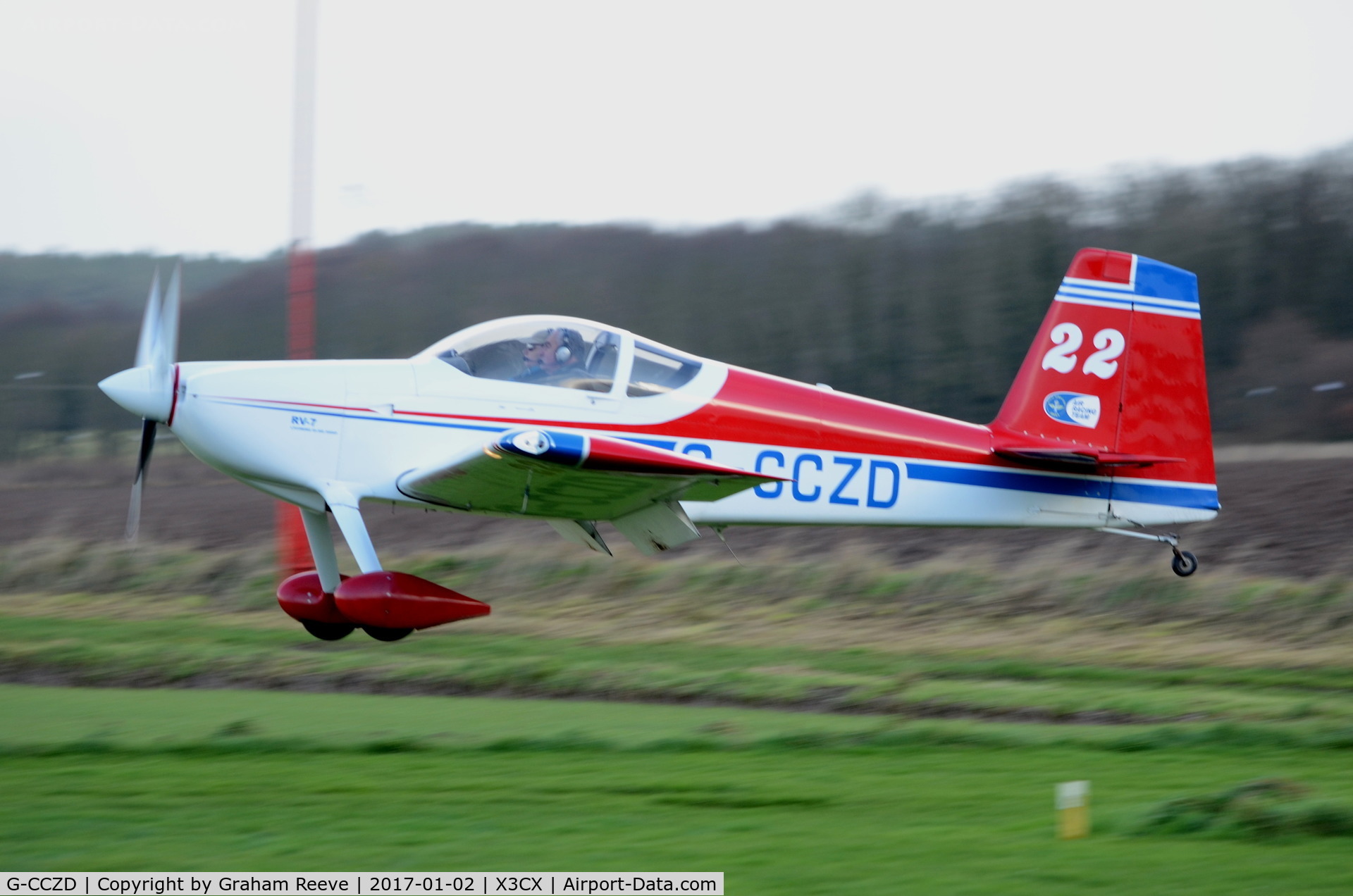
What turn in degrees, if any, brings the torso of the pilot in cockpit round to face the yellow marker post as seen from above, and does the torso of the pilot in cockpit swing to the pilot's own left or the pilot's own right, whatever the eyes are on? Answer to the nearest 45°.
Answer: approximately 135° to the pilot's own left

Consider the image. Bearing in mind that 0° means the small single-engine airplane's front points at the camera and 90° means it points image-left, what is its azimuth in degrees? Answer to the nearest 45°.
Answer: approximately 90°

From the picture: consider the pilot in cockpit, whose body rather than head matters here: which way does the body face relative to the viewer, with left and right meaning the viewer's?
facing to the left of the viewer

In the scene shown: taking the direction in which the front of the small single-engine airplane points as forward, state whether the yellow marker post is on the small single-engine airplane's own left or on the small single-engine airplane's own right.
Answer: on the small single-engine airplane's own left

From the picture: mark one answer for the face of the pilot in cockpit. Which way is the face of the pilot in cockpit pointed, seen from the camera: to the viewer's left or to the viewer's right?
to the viewer's left
